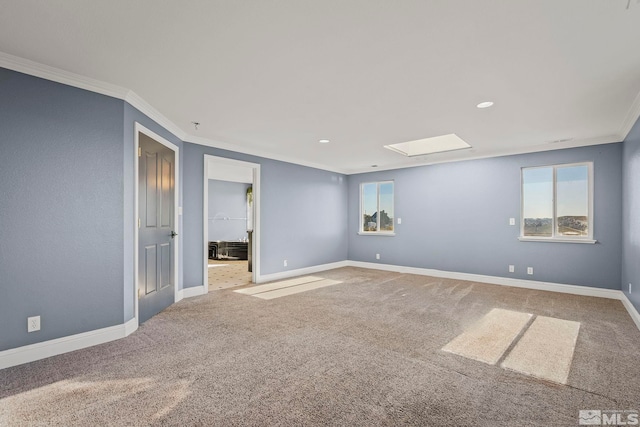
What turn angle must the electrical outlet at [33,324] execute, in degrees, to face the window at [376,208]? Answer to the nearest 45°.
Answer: approximately 90° to its left

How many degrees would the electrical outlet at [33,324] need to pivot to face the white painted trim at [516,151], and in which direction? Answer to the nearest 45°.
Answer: approximately 90° to its left
